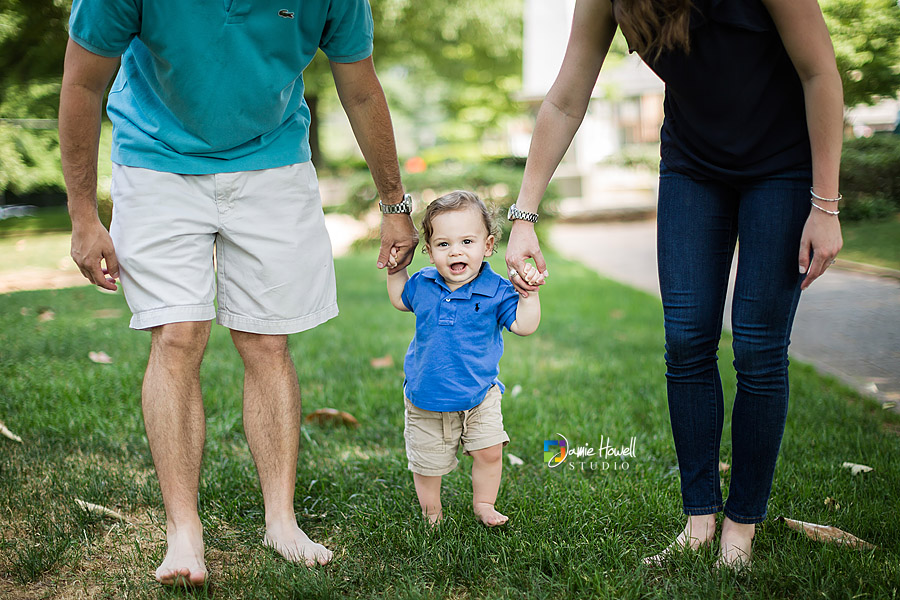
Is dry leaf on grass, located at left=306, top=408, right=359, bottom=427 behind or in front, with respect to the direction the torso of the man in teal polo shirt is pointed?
behind

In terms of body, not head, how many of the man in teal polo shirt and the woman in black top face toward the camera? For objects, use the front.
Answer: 2

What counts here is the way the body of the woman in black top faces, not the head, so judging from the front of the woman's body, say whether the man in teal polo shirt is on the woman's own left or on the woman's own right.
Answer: on the woman's own right

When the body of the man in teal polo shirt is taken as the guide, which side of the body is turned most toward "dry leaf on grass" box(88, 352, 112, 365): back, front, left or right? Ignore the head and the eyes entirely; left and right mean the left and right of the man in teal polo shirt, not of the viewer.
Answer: back

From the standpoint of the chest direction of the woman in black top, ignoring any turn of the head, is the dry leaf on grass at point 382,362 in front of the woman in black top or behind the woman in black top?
behind

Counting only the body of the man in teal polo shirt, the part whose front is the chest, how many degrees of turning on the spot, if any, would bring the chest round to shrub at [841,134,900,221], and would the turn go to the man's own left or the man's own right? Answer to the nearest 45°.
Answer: approximately 135° to the man's own left

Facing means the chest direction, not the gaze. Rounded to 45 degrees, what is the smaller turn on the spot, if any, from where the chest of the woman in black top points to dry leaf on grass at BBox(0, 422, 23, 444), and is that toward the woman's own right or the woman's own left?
approximately 90° to the woman's own right

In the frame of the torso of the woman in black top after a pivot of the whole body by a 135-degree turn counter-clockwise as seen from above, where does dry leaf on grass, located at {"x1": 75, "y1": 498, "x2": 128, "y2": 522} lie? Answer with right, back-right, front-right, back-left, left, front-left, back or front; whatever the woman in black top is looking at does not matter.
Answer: back-left

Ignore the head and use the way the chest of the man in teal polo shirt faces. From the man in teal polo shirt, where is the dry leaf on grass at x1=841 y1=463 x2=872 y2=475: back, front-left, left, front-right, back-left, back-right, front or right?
left

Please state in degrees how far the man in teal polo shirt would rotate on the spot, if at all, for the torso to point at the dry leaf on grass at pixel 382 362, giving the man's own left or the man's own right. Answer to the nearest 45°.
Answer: approximately 180°

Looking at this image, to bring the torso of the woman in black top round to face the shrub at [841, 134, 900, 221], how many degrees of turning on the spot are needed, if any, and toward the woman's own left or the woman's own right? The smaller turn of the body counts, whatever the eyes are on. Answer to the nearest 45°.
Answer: approximately 180°
